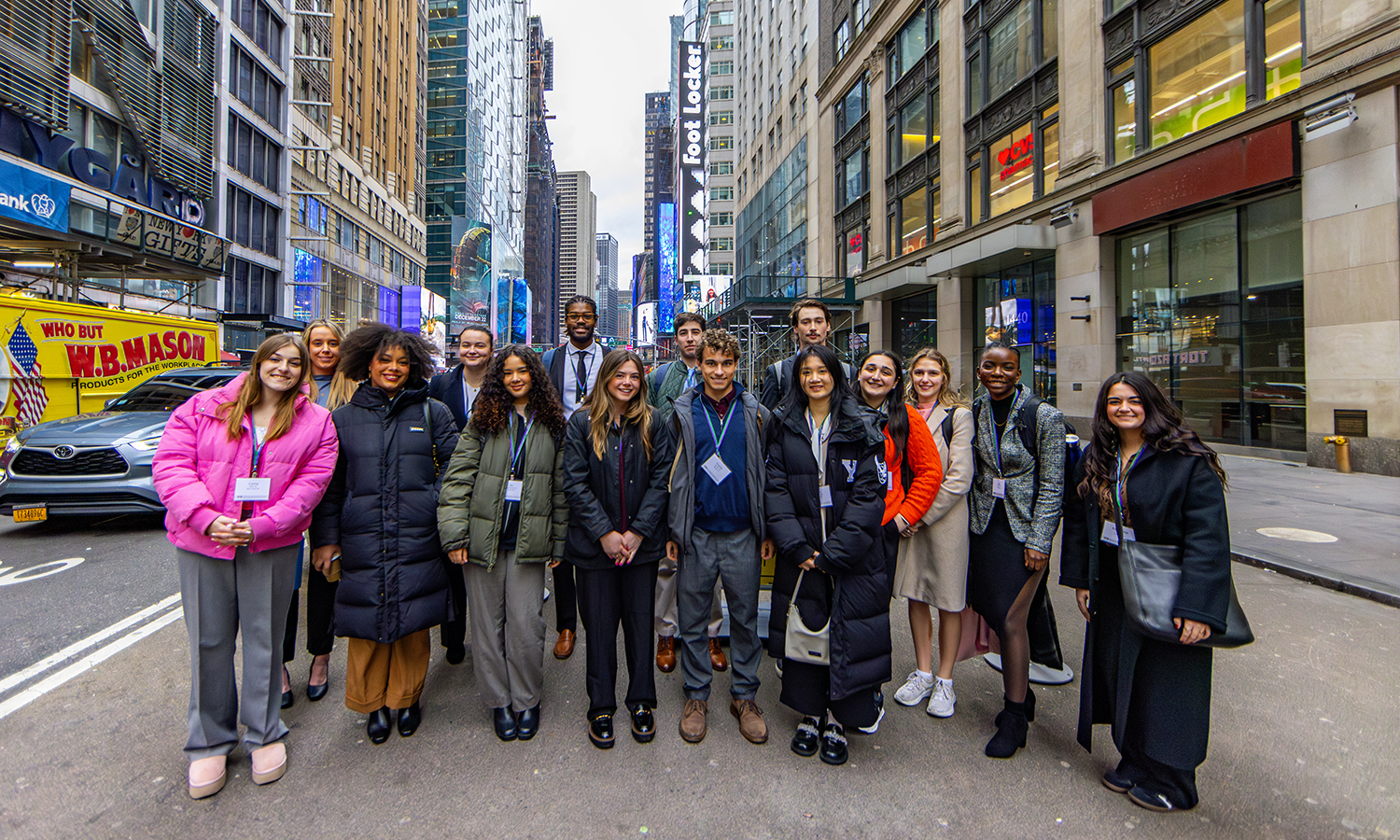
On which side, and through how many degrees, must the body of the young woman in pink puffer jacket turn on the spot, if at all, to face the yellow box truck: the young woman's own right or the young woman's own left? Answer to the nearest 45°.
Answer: approximately 180°

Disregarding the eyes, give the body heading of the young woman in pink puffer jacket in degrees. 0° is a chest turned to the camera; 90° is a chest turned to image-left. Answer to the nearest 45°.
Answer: approximately 0°
